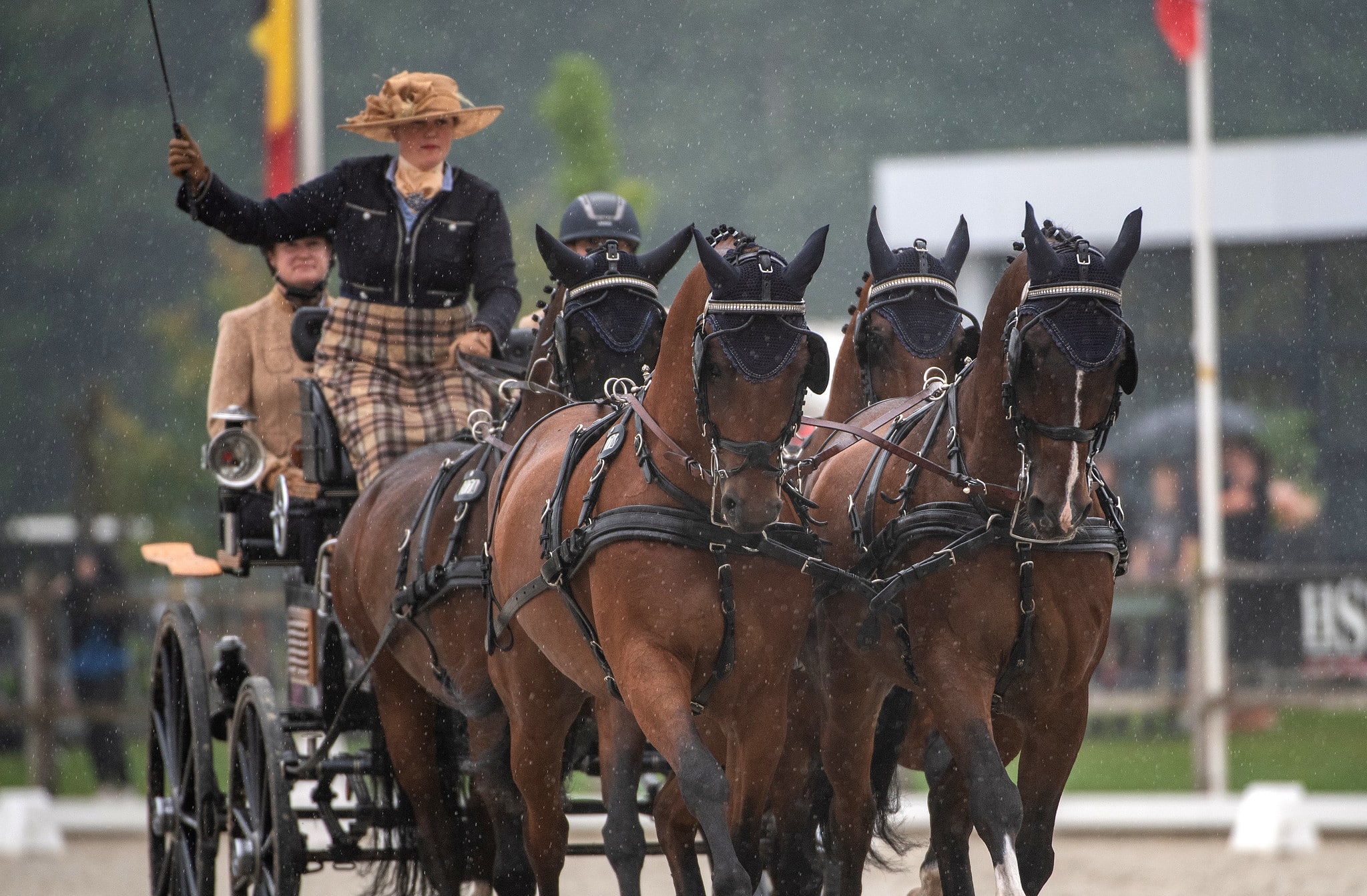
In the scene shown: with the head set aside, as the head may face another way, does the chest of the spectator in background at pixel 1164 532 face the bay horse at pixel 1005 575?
yes

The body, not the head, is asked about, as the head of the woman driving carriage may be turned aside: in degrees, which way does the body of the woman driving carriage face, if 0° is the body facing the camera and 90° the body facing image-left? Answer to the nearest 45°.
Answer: approximately 0°

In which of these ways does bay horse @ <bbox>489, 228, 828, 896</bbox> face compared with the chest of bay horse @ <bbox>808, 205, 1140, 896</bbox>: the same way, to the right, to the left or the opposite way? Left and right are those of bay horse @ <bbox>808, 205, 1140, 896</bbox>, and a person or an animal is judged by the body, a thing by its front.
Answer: the same way

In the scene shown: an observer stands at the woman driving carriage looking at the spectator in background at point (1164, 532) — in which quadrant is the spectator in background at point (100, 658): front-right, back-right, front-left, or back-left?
front-left

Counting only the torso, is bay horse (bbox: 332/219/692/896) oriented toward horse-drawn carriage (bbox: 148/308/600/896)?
no

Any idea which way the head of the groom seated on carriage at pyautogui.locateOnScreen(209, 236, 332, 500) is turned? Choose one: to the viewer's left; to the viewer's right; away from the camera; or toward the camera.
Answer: toward the camera

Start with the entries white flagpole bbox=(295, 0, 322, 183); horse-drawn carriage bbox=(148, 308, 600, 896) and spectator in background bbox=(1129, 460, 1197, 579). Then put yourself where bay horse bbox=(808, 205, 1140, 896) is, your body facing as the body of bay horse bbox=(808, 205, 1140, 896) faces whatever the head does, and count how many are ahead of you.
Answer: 0

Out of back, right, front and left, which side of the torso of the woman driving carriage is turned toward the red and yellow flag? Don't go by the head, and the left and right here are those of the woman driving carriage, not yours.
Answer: back

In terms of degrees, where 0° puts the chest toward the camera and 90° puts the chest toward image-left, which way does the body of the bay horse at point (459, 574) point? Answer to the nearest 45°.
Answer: approximately 315°

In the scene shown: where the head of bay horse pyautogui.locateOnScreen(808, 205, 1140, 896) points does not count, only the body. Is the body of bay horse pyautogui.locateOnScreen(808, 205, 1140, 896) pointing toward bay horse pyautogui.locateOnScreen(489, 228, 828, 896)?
no

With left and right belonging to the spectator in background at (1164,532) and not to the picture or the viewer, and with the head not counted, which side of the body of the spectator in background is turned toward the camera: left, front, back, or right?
front

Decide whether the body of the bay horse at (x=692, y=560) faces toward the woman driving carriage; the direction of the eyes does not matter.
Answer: no

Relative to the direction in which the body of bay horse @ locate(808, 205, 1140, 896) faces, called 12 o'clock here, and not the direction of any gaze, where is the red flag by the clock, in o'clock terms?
The red flag is roughly at 8 o'clock from the bay horse.

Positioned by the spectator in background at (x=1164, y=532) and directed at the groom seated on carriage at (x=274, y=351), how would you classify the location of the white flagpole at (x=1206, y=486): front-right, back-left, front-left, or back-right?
front-left
